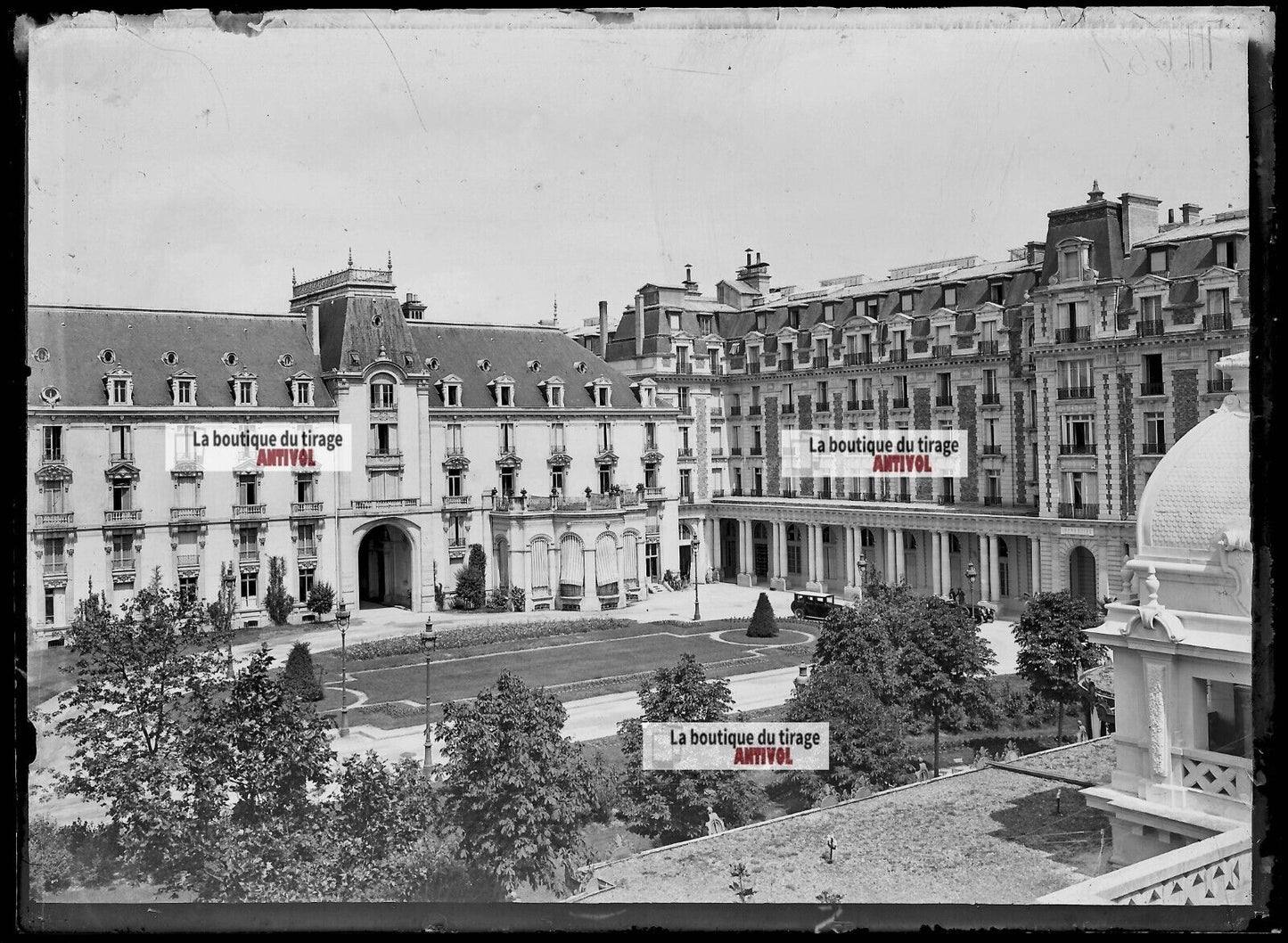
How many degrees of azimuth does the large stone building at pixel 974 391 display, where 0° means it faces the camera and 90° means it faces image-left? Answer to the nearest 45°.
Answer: approximately 45°

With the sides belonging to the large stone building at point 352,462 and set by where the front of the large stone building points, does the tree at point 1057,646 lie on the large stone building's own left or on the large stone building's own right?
on the large stone building's own left

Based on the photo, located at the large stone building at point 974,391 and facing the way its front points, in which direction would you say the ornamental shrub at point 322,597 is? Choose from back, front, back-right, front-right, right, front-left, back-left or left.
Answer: front-right

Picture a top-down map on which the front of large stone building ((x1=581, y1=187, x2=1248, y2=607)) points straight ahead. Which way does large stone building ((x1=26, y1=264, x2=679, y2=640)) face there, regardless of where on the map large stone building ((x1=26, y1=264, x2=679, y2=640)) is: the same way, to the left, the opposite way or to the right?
to the left

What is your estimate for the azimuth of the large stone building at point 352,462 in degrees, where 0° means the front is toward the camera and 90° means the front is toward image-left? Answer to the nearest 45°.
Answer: approximately 0°

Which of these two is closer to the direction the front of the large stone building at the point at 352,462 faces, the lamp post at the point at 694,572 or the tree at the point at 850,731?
the tree
